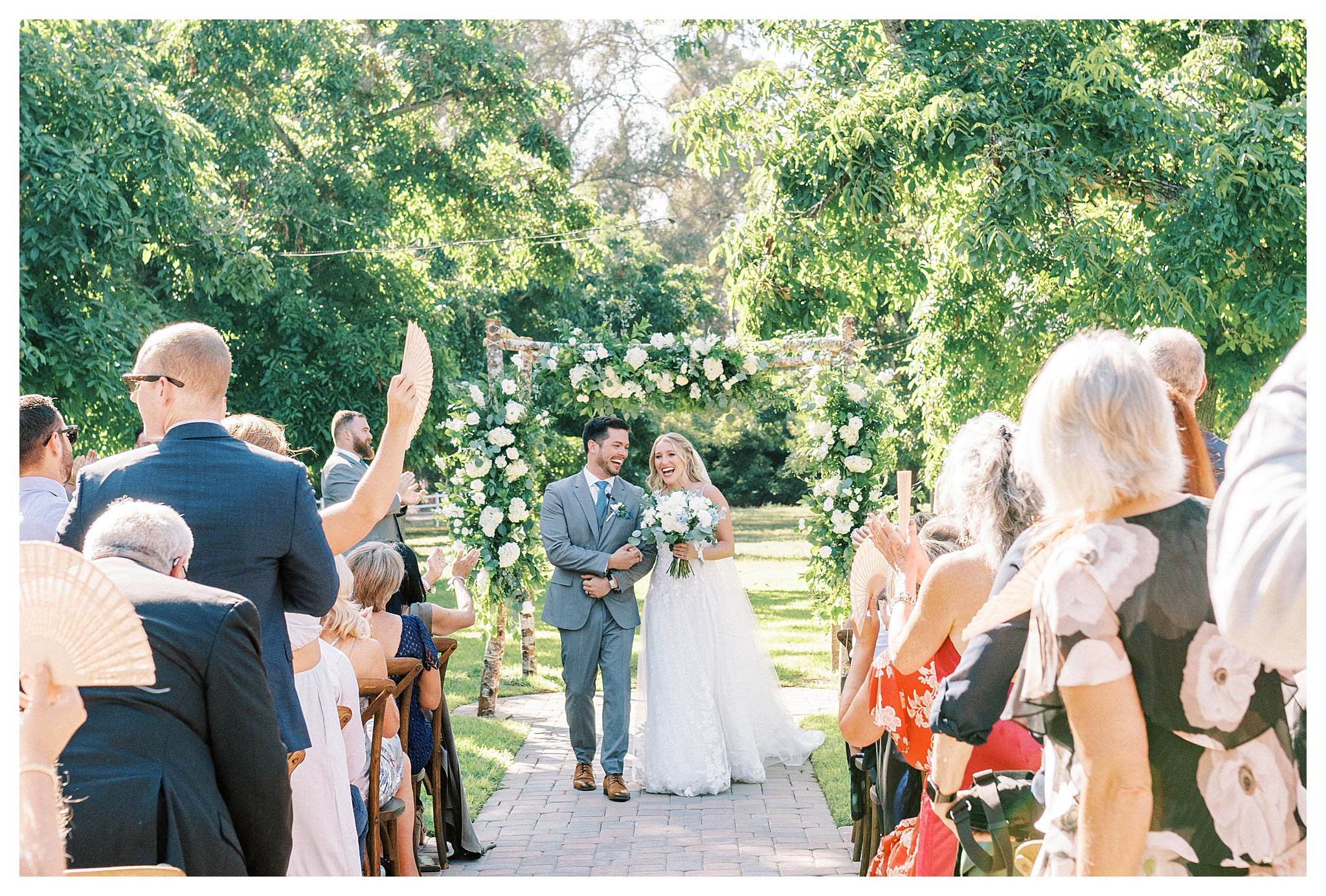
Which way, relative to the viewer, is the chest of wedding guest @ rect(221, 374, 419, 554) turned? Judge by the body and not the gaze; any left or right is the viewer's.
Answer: facing away from the viewer

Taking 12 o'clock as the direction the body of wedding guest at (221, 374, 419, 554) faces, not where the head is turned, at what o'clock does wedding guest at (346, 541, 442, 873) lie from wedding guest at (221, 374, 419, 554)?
wedding guest at (346, 541, 442, 873) is roughly at 12 o'clock from wedding guest at (221, 374, 419, 554).

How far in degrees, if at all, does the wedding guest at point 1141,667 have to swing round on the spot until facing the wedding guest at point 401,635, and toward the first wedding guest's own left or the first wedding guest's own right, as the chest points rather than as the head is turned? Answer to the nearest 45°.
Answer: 0° — they already face them

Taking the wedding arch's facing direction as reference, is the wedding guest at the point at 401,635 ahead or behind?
ahead

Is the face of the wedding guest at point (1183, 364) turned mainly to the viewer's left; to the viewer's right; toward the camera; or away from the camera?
away from the camera

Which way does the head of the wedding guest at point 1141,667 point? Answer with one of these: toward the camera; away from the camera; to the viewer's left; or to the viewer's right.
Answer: away from the camera
